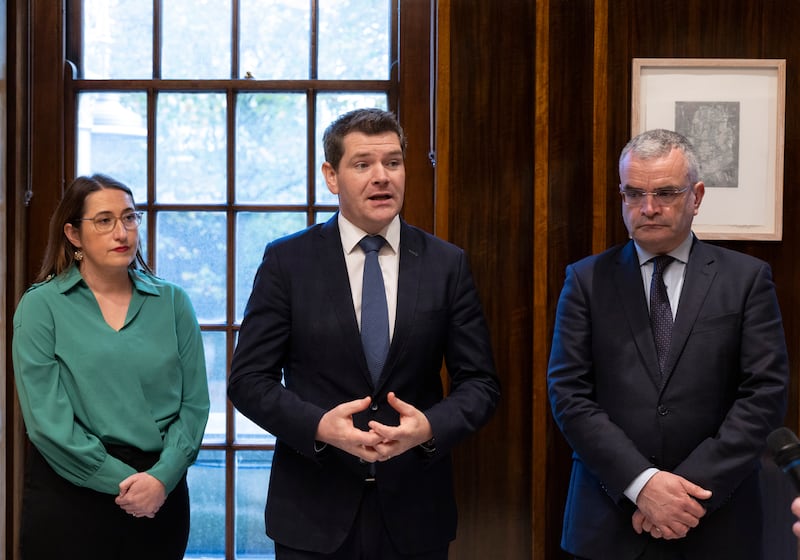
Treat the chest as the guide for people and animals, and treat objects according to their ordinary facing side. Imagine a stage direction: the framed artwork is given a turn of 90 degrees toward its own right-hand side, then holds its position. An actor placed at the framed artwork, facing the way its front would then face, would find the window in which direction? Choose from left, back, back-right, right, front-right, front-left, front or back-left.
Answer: front

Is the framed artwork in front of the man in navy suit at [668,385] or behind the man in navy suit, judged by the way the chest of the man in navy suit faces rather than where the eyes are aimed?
behind

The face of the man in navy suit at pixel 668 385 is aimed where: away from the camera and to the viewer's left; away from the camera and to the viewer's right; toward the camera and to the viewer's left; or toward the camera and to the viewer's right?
toward the camera and to the viewer's left

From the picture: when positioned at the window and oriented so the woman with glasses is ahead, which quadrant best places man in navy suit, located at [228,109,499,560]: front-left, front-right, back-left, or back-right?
front-left

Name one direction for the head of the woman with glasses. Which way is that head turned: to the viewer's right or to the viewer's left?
to the viewer's right

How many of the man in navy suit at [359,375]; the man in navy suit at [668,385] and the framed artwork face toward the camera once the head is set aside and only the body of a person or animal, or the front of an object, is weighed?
3

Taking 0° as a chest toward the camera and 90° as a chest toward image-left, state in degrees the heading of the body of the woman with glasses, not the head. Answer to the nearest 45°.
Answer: approximately 315°

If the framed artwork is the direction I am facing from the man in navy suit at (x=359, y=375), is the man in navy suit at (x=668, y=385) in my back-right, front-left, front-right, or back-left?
front-right

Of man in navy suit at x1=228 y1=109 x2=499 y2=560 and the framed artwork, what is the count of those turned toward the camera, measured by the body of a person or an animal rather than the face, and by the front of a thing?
2

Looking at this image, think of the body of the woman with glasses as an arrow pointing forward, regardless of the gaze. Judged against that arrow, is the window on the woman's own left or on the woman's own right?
on the woman's own left

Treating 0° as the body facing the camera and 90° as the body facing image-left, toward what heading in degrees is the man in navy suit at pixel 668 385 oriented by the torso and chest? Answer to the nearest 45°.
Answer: approximately 0°

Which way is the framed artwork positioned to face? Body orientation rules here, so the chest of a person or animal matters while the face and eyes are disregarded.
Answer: toward the camera

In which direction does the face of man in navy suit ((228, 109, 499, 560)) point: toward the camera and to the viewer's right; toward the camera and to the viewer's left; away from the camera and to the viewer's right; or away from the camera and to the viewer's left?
toward the camera and to the viewer's right
